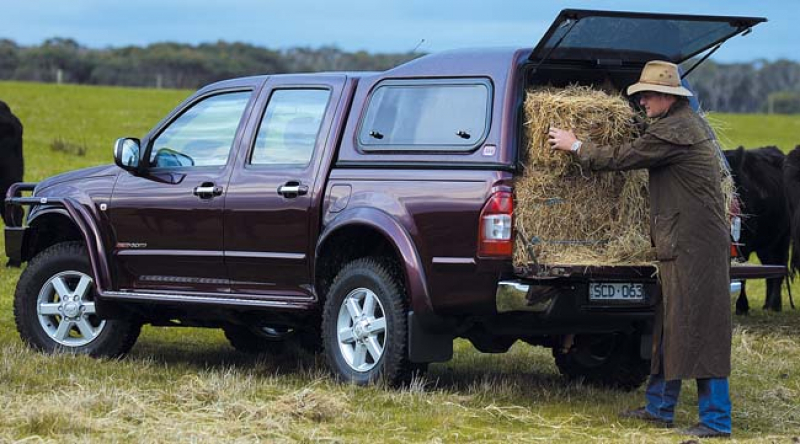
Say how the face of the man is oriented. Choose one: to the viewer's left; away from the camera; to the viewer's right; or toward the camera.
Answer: to the viewer's left

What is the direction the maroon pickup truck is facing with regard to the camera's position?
facing away from the viewer and to the left of the viewer

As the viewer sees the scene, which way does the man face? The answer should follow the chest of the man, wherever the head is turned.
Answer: to the viewer's left

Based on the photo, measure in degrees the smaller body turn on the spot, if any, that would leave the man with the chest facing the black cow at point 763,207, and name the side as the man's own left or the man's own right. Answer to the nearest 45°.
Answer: approximately 90° to the man's own right
